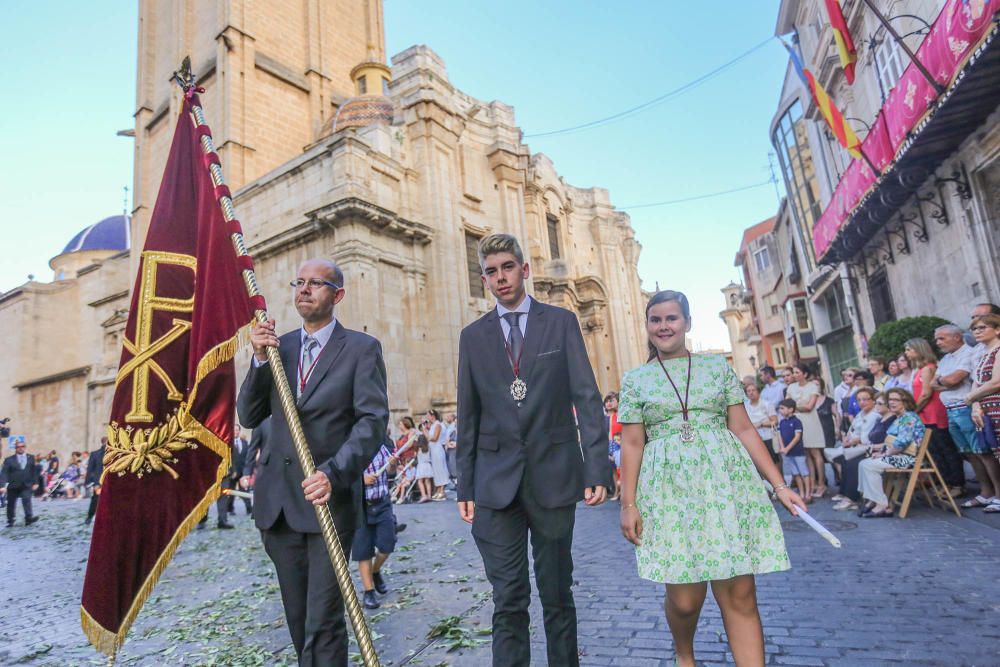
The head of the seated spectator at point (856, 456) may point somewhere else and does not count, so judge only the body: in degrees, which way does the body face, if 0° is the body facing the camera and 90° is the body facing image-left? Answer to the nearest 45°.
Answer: approximately 90°

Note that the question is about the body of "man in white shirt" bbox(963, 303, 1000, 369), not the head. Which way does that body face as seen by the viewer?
to the viewer's left

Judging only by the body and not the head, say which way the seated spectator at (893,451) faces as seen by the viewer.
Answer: to the viewer's left

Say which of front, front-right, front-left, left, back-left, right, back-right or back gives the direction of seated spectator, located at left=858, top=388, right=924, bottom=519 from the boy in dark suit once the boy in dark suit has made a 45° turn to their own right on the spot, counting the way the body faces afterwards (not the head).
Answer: back

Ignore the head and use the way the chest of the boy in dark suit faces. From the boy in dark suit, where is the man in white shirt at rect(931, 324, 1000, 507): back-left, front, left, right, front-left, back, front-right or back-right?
back-left

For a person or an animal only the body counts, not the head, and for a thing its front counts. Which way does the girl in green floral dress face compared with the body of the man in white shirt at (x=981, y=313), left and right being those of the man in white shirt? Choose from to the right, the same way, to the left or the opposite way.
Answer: to the left

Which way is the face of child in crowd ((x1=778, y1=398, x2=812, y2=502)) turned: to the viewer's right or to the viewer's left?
to the viewer's left

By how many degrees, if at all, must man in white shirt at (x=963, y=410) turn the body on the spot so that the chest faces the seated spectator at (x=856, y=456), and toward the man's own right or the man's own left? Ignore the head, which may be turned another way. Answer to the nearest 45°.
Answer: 0° — they already face them

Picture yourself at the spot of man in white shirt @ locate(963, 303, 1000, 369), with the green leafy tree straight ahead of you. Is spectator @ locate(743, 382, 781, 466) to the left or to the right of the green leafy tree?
left

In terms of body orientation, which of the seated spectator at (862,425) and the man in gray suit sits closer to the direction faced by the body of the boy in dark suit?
the man in gray suit

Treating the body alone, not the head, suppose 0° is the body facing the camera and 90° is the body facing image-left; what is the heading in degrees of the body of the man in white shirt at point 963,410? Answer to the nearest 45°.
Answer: approximately 90°
